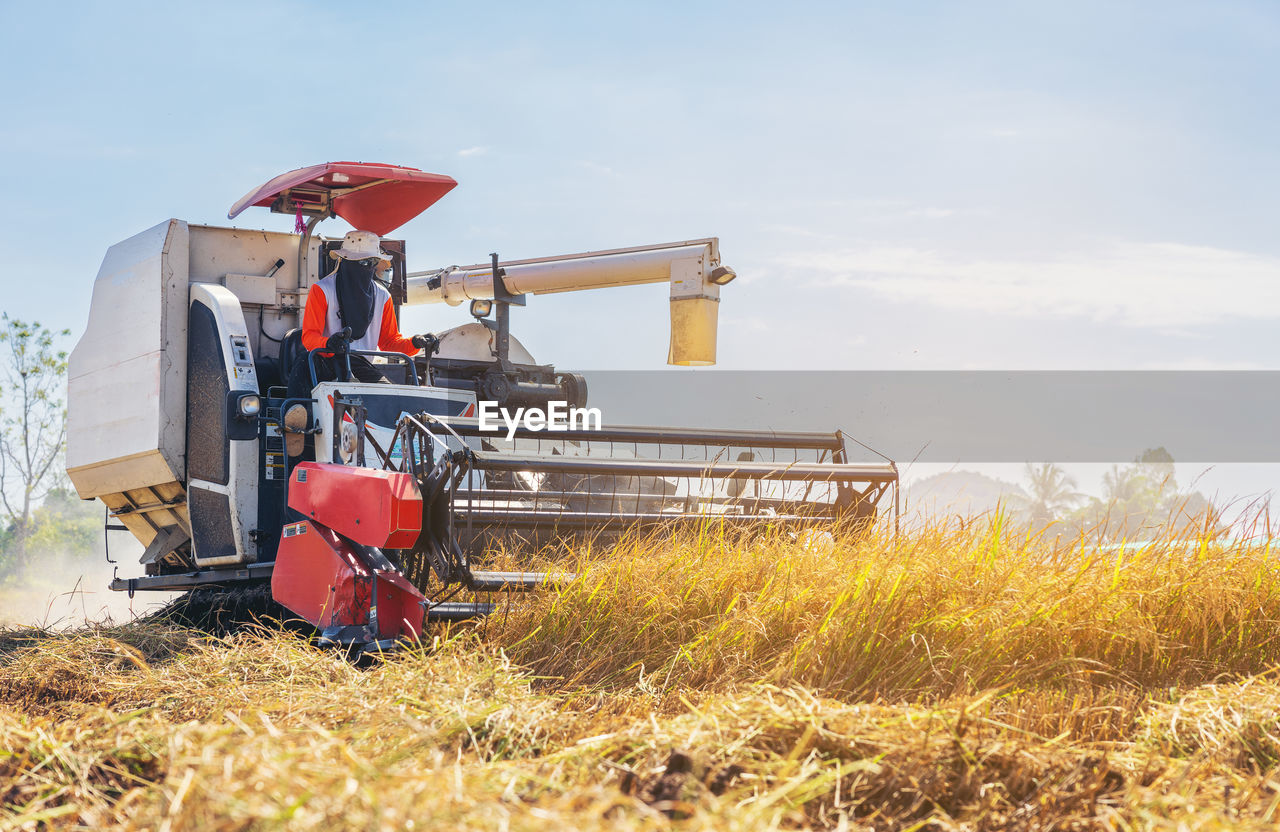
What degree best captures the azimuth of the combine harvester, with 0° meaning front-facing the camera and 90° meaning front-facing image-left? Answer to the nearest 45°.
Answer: approximately 315°
